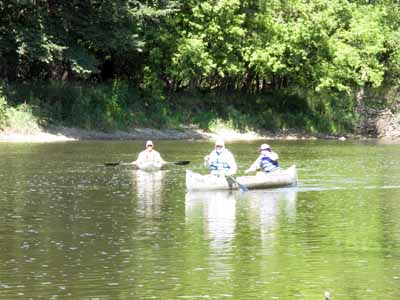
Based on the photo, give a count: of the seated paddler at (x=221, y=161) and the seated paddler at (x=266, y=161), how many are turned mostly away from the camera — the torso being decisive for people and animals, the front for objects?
0

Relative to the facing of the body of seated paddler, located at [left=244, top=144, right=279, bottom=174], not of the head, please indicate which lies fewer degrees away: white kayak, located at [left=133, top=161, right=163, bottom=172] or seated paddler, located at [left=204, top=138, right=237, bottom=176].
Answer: the seated paddler

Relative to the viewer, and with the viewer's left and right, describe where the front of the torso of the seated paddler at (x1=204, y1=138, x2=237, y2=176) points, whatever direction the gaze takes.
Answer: facing the viewer and to the left of the viewer

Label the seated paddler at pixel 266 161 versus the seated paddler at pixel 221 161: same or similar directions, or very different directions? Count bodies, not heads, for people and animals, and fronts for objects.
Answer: same or similar directions

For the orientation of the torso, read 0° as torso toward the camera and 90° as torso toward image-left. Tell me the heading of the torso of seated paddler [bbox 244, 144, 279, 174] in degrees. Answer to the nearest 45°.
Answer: approximately 45°

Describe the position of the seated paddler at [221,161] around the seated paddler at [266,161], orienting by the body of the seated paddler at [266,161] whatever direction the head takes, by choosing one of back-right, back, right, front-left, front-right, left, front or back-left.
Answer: front

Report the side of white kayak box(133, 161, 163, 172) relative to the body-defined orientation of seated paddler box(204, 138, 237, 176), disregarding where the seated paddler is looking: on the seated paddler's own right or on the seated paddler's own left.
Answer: on the seated paddler's own right
